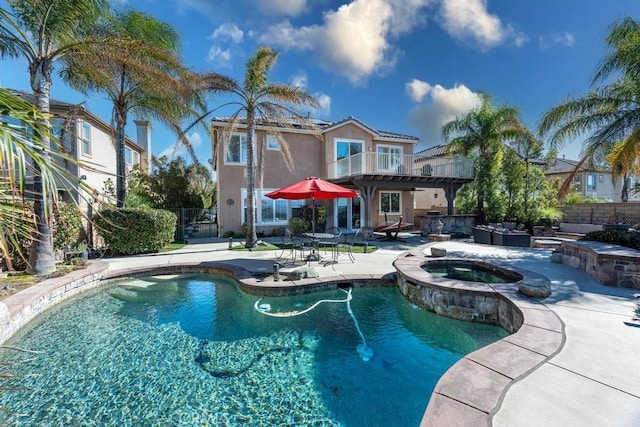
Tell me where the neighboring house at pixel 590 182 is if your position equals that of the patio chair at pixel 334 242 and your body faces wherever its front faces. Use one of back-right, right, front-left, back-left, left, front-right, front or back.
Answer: back

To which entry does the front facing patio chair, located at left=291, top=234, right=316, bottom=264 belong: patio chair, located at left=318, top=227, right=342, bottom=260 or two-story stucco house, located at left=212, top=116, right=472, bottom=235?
patio chair, located at left=318, top=227, right=342, bottom=260

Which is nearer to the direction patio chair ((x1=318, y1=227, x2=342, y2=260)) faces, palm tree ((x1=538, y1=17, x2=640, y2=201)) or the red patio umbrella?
the red patio umbrella

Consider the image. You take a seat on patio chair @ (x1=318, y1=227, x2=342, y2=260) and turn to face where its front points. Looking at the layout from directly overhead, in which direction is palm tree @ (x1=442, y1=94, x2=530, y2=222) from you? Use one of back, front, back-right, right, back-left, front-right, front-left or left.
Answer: back

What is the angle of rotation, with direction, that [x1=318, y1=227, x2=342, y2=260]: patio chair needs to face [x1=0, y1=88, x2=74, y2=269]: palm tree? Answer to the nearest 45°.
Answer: approximately 45° to its right

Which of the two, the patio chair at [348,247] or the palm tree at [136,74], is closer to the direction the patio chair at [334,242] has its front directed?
the palm tree

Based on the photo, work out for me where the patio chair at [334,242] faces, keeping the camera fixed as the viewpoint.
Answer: facing the viewer and to the left of the viewer

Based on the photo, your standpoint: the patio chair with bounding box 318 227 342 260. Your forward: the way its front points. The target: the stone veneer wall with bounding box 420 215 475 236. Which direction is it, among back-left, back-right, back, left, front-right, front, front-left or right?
back
